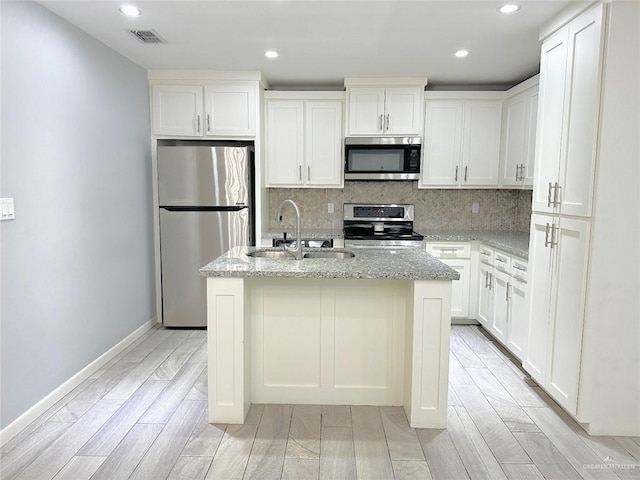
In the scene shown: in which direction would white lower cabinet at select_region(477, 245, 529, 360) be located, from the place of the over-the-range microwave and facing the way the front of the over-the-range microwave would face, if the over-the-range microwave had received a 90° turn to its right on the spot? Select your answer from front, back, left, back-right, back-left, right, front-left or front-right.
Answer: back-left

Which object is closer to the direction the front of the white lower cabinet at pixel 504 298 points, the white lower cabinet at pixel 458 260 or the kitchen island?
the kitchen island

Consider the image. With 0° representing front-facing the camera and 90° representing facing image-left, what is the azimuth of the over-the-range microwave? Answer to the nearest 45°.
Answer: approximately 0°

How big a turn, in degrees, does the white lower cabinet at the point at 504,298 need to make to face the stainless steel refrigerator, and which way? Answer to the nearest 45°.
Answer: approximately 45° to its right

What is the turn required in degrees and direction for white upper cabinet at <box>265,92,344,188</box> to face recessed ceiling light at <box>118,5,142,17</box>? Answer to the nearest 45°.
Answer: approximately 45° to its right

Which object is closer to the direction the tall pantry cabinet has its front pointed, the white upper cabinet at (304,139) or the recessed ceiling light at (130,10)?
the recessed ceiling light

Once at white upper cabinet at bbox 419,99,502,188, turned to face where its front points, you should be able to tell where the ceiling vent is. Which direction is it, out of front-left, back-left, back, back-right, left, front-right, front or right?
front-right

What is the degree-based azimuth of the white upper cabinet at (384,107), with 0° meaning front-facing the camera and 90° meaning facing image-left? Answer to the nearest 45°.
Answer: approximately 0°

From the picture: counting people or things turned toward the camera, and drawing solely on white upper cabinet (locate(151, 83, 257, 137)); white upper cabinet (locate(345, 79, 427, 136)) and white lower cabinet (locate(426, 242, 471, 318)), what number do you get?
3

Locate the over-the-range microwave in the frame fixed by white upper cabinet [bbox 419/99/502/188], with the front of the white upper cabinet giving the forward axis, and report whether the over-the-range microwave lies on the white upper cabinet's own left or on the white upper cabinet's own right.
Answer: on the white upper cabinet's own right
